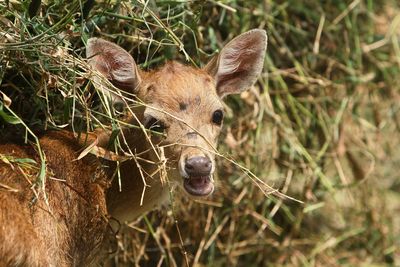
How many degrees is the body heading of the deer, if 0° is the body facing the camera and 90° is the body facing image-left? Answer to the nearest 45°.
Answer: approximately 270°
